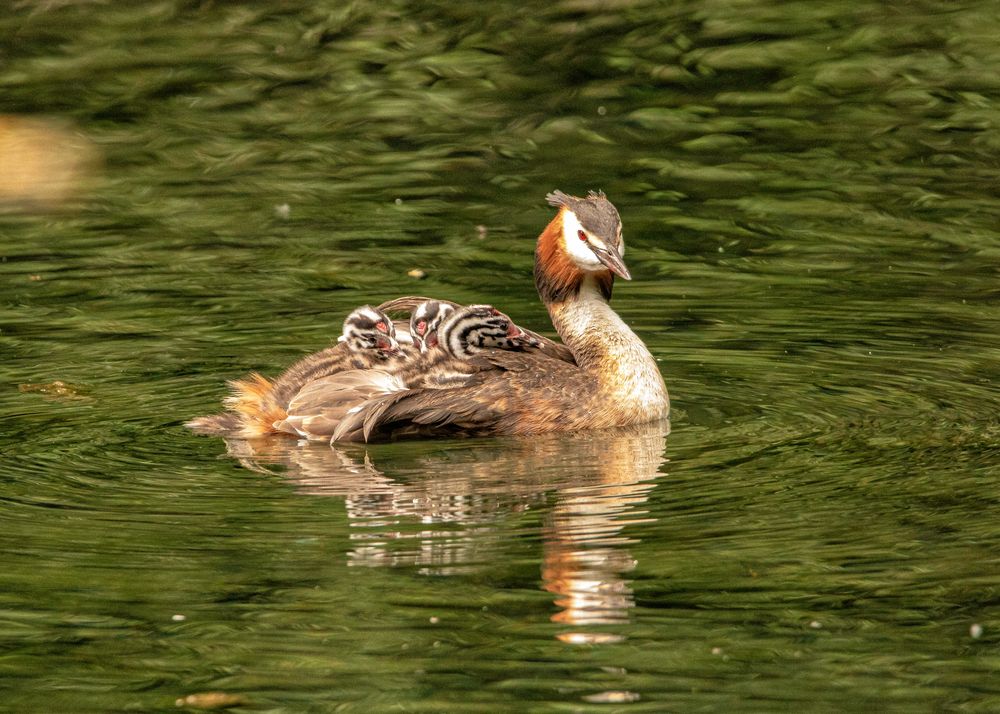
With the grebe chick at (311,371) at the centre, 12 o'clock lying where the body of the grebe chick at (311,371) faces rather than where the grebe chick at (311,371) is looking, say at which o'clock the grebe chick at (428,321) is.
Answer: the grebe chick at (428,321) is roughly at 12 o'clock from the grebe chick at (311,371).

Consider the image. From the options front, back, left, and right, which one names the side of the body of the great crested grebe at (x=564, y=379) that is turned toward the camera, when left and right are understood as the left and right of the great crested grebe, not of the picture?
right

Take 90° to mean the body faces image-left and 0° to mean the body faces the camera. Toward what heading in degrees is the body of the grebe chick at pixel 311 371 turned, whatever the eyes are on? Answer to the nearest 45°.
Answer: approximately 270°

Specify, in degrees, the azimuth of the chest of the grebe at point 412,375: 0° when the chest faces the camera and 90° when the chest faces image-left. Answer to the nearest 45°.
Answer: approximately 270°
